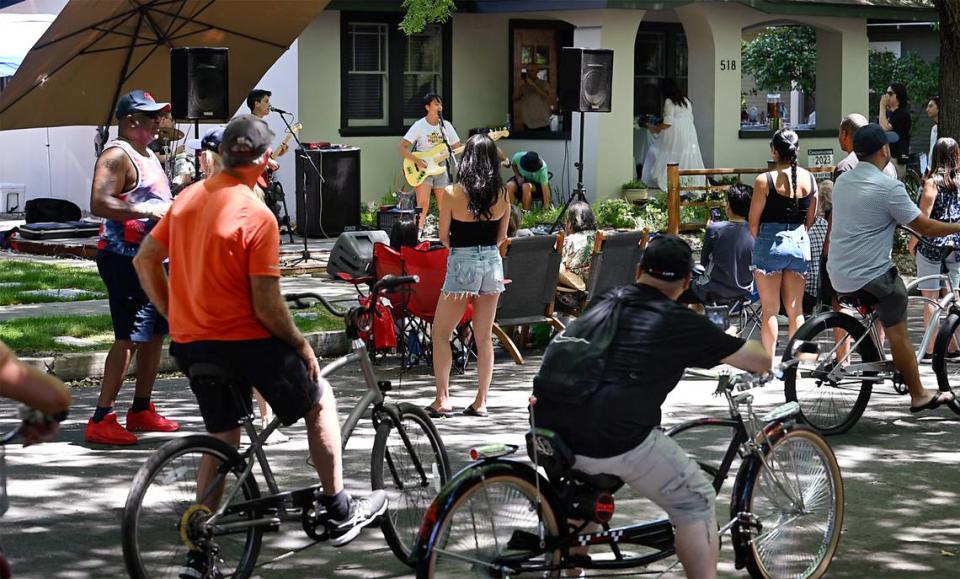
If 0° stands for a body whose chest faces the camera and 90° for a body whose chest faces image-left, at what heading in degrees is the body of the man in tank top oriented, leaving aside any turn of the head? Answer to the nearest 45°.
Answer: approximately 270°

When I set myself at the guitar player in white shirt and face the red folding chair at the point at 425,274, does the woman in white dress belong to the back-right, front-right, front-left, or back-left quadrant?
back-left

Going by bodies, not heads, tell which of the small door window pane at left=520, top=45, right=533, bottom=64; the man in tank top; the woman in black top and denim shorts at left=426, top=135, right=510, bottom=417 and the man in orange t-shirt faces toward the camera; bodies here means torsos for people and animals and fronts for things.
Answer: the small door window pane

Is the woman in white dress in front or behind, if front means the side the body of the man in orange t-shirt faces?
in front

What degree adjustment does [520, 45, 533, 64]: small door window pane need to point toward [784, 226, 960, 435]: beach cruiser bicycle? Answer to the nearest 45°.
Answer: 0° — it already faces it

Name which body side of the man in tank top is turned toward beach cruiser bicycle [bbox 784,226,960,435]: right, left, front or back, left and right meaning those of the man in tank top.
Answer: front

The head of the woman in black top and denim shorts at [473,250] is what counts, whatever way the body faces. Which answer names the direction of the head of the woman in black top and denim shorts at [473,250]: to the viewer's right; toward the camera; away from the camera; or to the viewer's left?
away from the camera

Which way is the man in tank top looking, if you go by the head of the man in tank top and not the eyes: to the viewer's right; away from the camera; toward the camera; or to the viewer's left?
to the viewer's right

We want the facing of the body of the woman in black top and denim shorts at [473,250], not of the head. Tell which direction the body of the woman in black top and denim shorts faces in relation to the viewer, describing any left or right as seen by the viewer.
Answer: facing away from the viewer

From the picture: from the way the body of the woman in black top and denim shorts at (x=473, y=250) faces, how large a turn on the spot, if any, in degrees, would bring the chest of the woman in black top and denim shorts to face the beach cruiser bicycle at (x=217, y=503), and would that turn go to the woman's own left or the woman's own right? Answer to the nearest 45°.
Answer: approximately 180°

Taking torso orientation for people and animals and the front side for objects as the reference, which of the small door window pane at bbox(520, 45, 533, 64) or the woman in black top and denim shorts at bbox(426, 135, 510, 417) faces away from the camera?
the woman in black top and denim shorts

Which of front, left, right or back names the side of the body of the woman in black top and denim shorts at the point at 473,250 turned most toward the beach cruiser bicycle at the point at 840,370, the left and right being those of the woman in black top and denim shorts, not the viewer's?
right

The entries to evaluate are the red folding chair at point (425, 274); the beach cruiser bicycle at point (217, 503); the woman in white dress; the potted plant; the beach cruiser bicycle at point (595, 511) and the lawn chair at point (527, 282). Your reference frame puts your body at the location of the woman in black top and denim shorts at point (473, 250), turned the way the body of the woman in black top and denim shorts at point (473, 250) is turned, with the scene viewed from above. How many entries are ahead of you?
4

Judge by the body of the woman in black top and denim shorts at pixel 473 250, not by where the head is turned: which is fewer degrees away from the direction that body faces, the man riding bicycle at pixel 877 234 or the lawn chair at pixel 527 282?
the lawn chair
